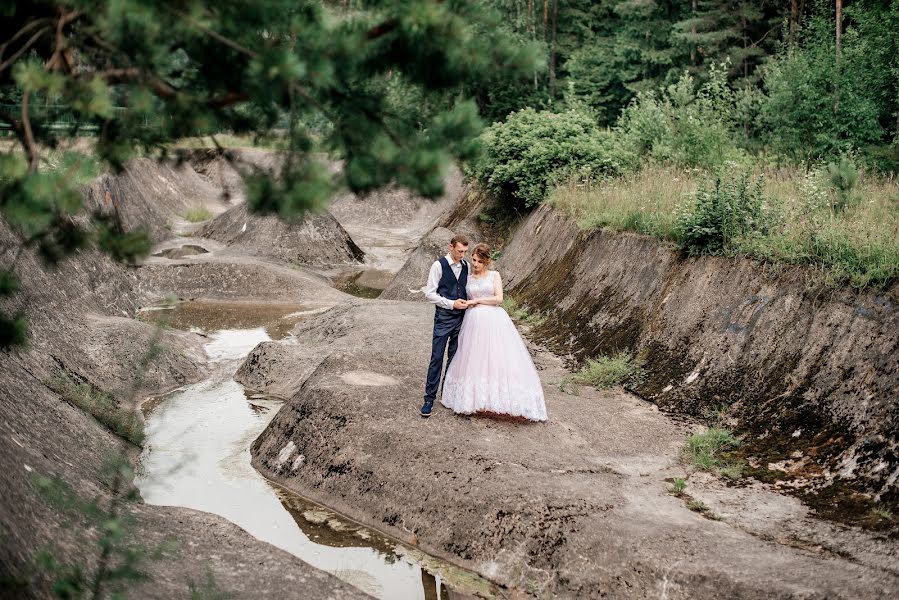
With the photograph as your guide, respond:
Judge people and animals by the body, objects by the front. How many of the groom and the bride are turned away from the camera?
0

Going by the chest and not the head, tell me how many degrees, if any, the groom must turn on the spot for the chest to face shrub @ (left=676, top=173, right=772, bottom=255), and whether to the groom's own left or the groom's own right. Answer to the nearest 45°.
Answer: approximately 90° to the groom's own left

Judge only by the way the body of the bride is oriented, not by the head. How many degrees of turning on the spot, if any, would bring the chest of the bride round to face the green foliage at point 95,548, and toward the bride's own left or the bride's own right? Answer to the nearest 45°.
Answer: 0° — they already face it

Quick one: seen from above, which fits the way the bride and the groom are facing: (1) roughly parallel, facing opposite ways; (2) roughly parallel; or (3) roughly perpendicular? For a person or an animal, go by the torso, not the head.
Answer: roughly perpendicular

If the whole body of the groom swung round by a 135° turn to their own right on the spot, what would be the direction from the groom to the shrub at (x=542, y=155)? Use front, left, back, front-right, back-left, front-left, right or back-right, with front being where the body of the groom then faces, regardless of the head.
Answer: right

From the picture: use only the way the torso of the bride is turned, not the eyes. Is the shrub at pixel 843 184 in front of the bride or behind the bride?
behind

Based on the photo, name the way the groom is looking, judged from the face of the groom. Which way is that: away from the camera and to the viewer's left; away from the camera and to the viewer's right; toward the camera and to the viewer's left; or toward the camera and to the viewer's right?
toward the camera and to the viewer's right

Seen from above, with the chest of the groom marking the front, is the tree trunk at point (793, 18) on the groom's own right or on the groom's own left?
on the groom's own left

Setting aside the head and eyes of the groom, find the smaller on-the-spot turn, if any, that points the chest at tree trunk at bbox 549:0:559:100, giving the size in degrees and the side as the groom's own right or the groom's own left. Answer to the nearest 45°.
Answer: approximately 135° to the groom's own left

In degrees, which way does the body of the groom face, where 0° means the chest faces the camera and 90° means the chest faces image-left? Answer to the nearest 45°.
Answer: approximately 315°

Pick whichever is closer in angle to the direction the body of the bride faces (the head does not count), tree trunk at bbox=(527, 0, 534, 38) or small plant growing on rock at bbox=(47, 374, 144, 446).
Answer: the small plant growing on rock

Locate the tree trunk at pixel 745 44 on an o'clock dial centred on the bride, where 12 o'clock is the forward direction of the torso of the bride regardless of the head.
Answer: The tree trunk is roughly at 5 o'clock from the bride.

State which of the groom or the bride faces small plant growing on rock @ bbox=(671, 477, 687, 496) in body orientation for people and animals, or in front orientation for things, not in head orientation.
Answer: the groom
